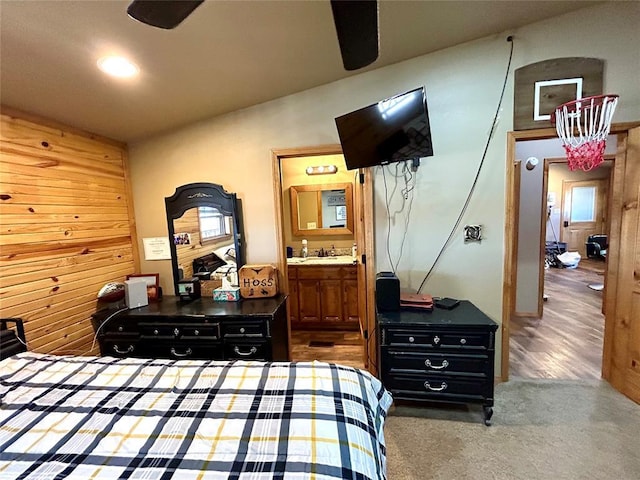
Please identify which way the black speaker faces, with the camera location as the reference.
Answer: facing the viewer

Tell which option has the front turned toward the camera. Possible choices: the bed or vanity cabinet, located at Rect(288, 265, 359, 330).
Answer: the vanity cabinet

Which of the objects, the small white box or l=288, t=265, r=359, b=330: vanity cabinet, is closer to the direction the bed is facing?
the vanity cabinet

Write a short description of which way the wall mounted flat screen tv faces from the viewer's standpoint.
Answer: facing the viewer and to the left of the viewer

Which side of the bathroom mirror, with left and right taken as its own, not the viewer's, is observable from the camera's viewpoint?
front

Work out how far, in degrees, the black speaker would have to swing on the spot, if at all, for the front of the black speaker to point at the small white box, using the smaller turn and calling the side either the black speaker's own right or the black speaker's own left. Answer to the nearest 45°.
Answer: approximately 90° to the black speaker's own right

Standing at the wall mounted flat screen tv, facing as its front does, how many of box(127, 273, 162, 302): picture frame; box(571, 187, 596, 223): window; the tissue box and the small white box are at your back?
1

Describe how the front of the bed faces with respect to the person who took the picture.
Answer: facing to the right of the viewer

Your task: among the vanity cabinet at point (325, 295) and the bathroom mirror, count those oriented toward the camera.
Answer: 2

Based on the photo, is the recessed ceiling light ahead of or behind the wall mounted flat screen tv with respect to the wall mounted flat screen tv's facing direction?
ahead

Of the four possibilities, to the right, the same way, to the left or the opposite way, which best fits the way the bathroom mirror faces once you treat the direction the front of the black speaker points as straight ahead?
the same way

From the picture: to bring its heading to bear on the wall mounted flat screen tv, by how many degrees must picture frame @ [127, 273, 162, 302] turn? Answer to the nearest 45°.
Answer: approximately 45° to its left

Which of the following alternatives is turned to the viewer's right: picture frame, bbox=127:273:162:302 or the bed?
the bed

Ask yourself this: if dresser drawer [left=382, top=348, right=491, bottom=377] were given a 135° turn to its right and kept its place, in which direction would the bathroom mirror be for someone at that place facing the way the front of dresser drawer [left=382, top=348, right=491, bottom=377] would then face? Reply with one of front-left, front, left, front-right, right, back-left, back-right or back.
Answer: front

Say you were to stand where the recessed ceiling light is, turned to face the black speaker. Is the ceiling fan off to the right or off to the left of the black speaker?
right
